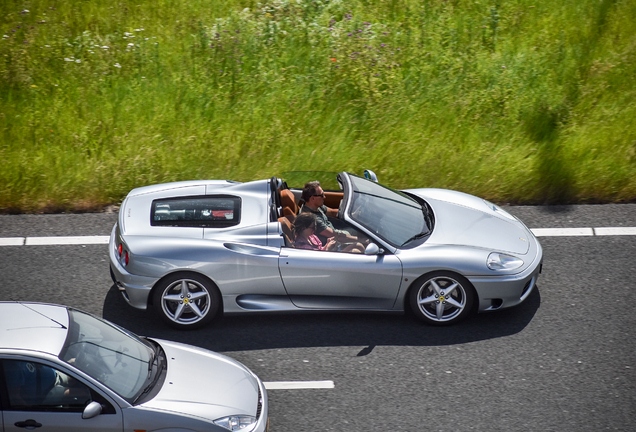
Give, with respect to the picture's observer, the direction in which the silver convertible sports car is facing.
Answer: facing to the right of the viewer

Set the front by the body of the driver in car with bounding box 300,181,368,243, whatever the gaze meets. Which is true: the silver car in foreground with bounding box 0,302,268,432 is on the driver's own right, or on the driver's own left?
on the driver's own right

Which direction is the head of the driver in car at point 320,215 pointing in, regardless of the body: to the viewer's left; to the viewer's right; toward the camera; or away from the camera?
to the viewer's right

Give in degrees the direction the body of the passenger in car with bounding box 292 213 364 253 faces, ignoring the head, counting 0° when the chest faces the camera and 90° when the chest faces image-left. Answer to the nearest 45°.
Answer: approximately 270°

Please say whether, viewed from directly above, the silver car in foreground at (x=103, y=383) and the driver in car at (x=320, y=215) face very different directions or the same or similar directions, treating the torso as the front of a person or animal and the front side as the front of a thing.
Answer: same or similar directions

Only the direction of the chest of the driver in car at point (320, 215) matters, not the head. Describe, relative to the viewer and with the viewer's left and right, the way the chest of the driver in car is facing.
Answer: facing to the right of the viewer

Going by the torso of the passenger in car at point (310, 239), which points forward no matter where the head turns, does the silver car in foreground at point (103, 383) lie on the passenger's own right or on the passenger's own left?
on the passenger's own right

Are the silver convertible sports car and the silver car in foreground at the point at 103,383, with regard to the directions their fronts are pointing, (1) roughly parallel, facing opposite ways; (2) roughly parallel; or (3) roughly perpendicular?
roughly parallel

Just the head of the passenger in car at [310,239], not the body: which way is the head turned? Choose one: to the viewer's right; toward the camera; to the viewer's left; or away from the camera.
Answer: to the viewer's right

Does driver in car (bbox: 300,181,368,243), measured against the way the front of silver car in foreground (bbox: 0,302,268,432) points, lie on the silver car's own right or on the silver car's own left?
on the silver car's own left

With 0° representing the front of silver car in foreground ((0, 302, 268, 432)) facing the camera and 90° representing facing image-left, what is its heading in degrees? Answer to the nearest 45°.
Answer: approximately 270°
